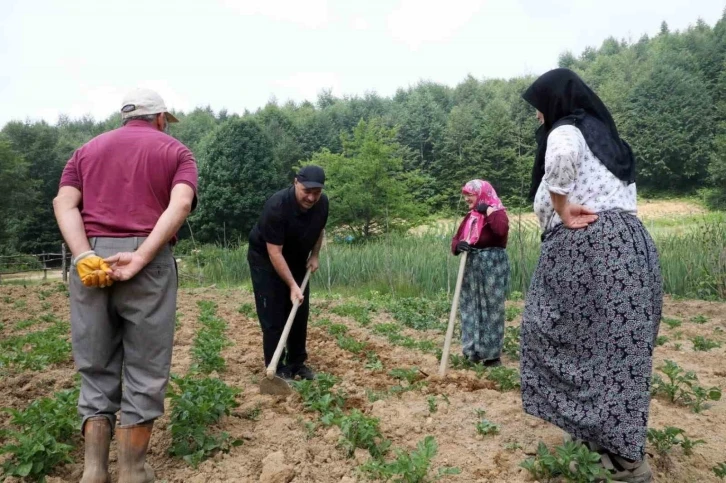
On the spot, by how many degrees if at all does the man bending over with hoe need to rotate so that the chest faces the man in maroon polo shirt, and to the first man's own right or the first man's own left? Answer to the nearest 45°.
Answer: approximately 45° to the first man's own right

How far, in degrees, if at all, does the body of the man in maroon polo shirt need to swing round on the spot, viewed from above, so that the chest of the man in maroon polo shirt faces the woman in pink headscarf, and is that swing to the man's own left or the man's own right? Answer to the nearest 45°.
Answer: approximately 45° to the man's own right

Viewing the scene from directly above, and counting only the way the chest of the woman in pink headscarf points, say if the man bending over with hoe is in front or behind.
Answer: in front

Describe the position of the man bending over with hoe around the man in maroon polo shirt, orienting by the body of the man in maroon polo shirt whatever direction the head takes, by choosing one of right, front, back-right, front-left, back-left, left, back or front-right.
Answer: front-right

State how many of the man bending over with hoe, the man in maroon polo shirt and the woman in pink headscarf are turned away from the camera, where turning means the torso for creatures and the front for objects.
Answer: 1

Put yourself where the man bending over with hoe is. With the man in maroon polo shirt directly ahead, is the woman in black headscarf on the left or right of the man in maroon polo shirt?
left

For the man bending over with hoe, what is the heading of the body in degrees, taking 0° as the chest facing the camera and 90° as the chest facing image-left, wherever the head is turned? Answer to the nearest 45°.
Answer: approximately 315°

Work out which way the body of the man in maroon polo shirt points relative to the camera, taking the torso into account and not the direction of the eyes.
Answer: away from the camera

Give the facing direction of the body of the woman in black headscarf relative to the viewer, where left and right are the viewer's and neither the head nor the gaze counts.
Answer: facing away from the viewer and to the left of the viewer

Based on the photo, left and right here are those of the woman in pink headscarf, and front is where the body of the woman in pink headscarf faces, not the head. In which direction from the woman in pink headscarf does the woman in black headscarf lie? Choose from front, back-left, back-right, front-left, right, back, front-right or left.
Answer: front-left

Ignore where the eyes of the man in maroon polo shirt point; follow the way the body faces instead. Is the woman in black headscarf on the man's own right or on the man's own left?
on the man's own right

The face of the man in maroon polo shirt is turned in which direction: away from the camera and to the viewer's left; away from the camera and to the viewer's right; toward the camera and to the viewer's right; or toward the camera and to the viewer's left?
away from the camera and to the viewer's right

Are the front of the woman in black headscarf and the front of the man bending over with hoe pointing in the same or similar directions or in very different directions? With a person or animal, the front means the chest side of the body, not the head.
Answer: very different directions

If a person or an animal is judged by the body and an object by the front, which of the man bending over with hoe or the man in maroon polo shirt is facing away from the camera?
the man in maroon polo shirt

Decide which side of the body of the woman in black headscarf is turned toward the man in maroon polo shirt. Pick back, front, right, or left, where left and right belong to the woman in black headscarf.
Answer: front

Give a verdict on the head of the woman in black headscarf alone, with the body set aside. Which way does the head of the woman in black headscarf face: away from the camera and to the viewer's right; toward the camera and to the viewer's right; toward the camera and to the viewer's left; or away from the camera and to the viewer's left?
away from the camera and to the viewer's left
